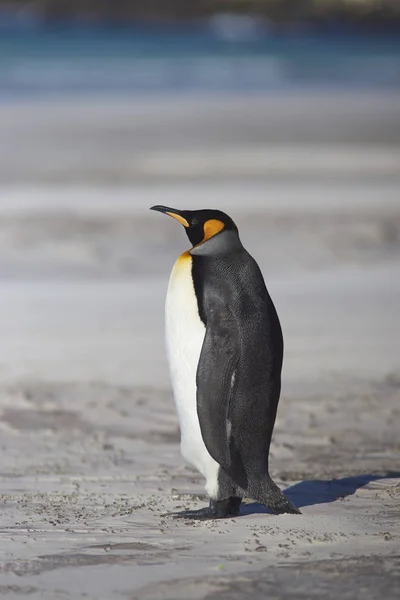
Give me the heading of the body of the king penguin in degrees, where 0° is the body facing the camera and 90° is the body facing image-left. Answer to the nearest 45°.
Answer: approximately 90°
